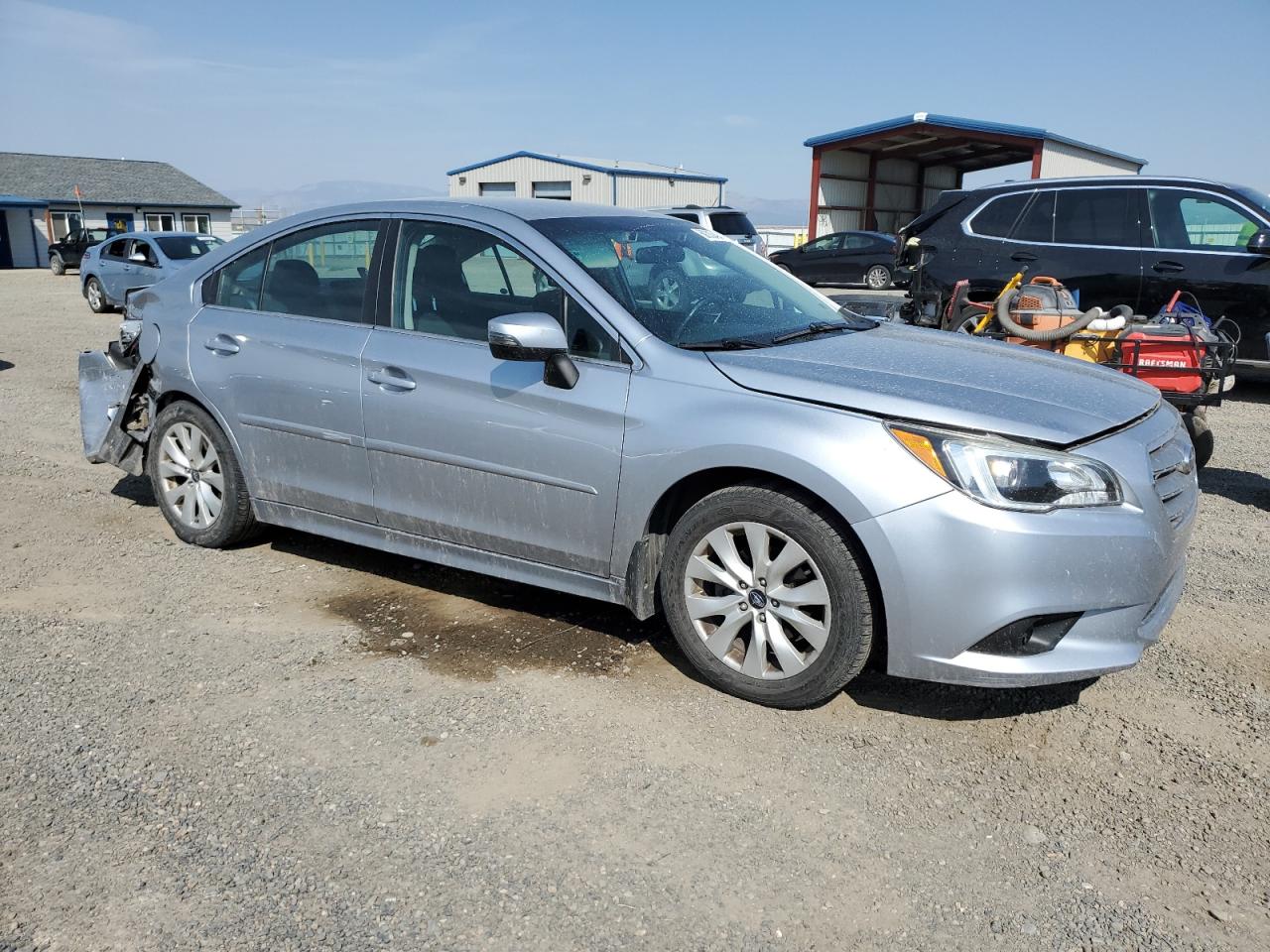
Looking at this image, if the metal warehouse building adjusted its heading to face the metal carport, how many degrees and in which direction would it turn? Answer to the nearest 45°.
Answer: approximately 90° to its left

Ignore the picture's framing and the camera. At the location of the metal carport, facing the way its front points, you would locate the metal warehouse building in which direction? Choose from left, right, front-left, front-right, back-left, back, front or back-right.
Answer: right

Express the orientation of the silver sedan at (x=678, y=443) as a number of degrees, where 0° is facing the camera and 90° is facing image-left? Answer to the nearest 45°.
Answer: approximately 315°

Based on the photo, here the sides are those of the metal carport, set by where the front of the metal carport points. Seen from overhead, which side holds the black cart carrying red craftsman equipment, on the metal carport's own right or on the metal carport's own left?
on the metal carport's own left

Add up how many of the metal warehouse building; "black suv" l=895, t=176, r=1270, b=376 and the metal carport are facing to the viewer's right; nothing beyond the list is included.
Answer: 1

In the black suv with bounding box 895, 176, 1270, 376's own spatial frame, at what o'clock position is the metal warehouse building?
The metal warehouse building is roughly at 8 o'clock from the black suv.

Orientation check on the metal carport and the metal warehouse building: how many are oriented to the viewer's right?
0

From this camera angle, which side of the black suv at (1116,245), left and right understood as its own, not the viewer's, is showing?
right

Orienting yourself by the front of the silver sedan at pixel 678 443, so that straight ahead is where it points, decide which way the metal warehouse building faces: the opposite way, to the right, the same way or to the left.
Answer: to the right

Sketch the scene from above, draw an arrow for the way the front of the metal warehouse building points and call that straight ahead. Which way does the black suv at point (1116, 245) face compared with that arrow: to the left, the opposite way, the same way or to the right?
to the left

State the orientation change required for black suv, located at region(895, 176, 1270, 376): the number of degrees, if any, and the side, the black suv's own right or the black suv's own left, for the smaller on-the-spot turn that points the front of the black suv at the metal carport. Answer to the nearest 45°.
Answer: approximately 90° to the black suv's own left

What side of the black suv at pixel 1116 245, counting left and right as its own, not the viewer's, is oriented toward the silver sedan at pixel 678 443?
right
